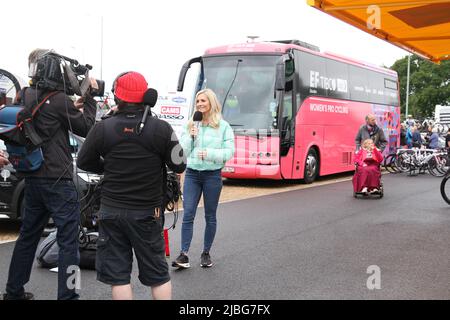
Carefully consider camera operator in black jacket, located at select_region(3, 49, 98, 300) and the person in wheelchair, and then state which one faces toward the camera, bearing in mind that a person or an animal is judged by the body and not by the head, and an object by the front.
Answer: the person in wheelchair

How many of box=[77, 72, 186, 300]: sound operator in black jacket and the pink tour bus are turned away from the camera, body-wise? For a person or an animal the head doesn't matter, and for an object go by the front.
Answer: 1

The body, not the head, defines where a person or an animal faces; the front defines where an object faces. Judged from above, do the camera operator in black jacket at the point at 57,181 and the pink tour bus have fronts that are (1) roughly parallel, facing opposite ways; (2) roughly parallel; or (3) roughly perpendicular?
roughly parallel, facing opposite ways

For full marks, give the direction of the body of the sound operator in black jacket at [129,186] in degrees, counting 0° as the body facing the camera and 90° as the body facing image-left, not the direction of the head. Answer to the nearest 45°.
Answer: approximately 180°

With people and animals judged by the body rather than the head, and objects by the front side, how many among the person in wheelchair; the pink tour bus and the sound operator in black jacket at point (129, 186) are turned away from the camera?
1

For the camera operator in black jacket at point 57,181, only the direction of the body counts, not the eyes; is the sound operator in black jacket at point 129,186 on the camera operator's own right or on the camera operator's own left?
on the camera operator's own right

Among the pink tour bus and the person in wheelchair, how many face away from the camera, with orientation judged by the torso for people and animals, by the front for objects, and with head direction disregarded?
0

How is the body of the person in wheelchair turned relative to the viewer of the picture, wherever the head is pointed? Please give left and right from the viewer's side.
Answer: facing the viewer

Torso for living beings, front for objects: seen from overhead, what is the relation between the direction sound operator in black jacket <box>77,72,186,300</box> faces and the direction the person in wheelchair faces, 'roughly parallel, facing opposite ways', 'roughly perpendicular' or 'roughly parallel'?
roughly parallel, facing opposite ways

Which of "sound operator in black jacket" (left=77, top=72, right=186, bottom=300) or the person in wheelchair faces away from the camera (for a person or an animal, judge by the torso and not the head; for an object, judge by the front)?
the sound operator in black jacket

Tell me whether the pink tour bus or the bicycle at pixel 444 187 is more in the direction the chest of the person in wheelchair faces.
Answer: the bicycle

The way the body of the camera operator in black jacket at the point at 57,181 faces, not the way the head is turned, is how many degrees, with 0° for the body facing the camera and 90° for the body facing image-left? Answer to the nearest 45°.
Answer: approximately 225°

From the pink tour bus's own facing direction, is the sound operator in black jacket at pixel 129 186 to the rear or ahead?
ahead

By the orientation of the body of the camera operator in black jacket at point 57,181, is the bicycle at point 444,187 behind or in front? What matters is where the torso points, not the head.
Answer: in front

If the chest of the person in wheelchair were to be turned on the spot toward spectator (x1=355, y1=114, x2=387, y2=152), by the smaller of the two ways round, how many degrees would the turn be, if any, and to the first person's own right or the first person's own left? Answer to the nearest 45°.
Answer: approximately 180°

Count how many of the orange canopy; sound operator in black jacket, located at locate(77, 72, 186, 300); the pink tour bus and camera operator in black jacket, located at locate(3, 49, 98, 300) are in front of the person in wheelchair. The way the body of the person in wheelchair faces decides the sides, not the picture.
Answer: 3
